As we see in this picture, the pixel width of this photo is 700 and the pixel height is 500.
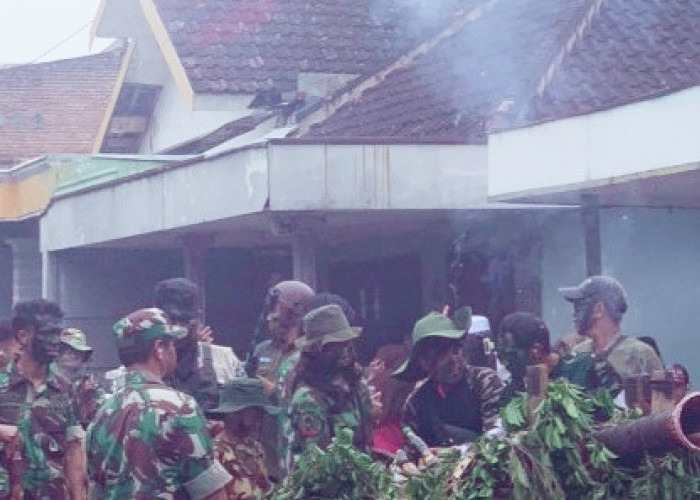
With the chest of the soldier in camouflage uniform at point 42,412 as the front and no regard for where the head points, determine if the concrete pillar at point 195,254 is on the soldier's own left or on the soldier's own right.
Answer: on the soldier's own left

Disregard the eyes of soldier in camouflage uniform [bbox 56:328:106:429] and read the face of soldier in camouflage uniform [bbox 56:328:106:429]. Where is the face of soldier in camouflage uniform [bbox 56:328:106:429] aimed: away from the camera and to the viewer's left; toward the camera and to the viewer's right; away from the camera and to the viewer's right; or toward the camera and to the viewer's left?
toward the camera and to the viewer's right

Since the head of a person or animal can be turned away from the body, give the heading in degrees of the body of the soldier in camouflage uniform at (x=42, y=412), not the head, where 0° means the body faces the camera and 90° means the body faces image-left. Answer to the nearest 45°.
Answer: approximately 315°

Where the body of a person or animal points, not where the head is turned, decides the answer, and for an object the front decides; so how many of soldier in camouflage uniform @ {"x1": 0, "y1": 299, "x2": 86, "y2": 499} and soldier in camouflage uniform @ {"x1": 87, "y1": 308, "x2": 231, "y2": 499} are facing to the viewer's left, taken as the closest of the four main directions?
0

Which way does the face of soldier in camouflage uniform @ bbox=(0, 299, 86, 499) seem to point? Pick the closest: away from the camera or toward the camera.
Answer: toward the camera
